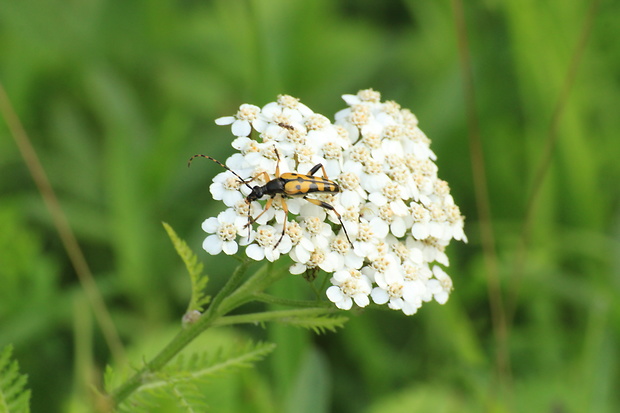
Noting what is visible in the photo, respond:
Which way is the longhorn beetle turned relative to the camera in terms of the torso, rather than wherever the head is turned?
to the viewer's left
